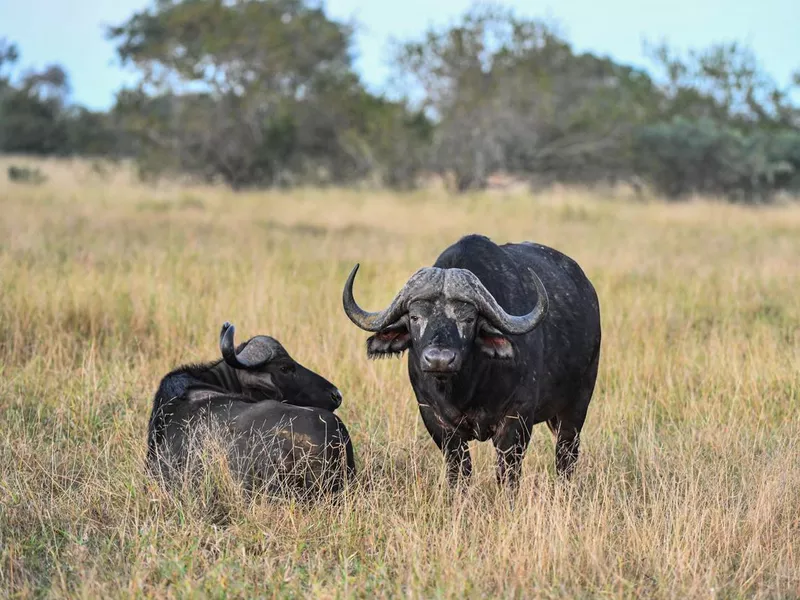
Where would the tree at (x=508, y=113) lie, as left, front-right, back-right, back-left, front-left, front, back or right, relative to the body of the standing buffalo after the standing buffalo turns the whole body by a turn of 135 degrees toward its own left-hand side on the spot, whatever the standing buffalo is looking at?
left

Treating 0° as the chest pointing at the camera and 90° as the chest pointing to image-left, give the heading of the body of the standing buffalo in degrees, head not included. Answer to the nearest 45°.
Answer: approximately 45°

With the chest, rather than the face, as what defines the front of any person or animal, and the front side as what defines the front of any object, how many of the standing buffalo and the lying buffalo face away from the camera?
0

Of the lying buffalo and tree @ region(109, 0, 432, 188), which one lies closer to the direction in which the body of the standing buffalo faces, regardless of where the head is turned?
the lying buffalo
